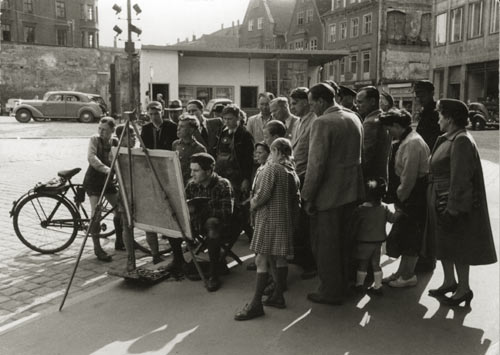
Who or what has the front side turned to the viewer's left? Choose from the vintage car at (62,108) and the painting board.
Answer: the vintage car

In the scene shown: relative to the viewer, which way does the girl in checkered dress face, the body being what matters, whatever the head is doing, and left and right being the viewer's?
facing away from the viewer and to the left of the viewer

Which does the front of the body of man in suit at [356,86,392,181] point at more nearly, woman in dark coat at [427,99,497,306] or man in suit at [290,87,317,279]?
the man in suit

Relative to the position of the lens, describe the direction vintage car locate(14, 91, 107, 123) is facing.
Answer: facing to the left of the viewer

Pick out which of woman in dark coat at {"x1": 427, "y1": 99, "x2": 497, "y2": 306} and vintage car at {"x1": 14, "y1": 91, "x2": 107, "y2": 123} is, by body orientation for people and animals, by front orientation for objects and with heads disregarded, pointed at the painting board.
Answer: the woman in dark coat

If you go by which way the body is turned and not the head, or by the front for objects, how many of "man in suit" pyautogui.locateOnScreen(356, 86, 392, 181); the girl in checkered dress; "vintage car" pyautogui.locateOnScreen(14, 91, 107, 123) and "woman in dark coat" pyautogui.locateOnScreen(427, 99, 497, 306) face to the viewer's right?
0

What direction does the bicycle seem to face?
to the viewer's right

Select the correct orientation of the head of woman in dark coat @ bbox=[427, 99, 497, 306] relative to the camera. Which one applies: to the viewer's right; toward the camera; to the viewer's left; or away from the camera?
to the viewer's left

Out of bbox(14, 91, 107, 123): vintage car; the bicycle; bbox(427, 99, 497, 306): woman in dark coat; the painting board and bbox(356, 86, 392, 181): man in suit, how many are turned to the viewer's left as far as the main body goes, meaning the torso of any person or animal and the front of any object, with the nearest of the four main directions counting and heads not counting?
3

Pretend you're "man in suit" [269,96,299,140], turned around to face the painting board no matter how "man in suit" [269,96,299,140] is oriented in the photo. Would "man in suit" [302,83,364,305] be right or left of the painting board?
left

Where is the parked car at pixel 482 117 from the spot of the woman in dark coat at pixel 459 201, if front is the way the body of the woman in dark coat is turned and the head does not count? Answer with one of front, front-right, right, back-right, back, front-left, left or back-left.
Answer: right

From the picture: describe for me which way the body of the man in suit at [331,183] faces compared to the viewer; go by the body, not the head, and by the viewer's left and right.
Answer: facing away from the viewer and to the left of the viewer
